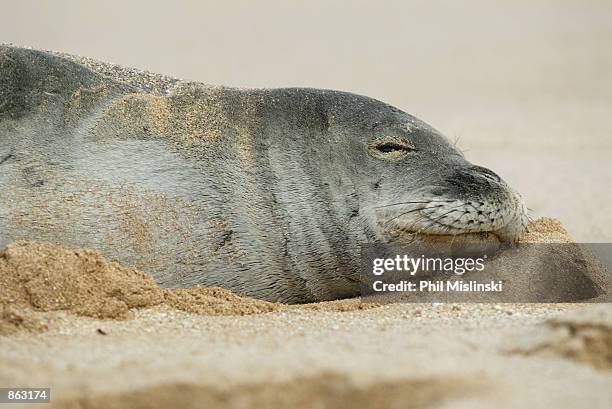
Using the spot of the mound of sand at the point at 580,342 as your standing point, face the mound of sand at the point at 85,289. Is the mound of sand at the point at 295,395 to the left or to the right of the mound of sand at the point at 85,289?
left

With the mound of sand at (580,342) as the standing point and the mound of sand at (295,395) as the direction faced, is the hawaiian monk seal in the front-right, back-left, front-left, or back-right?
front-right

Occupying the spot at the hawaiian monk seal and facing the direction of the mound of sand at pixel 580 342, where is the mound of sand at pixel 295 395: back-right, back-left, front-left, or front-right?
front-right

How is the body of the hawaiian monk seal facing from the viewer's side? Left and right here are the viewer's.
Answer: facing to the right of the viewer

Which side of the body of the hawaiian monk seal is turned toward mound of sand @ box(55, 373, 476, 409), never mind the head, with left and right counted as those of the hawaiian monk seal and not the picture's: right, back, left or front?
right

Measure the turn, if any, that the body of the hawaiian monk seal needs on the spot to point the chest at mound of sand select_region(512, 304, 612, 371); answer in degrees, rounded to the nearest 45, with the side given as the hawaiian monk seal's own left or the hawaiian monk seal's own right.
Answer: approximately 45° to the hawaiian monk seal's own right
